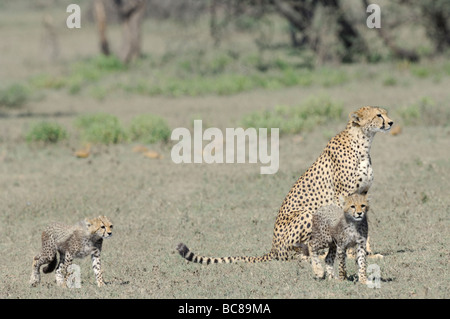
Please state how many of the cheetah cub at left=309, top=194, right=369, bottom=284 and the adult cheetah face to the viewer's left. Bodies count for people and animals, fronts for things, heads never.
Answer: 0

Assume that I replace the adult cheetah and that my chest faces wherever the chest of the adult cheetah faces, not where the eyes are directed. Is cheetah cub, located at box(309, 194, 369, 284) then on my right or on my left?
on my right

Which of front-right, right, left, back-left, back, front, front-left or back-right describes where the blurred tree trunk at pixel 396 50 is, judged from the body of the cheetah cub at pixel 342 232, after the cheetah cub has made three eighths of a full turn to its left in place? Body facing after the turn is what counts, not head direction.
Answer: front

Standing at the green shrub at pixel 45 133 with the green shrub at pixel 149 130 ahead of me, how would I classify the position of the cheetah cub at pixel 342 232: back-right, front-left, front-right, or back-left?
front-right

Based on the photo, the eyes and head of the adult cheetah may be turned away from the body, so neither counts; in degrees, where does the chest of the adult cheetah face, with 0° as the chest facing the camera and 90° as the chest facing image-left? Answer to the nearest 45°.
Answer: approximately 270°

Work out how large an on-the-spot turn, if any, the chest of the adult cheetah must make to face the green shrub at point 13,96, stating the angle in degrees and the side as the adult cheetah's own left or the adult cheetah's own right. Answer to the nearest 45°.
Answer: approximately 135° to the adult cheetah's own left

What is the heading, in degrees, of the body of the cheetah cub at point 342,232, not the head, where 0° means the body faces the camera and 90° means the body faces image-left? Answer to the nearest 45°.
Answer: approximately 315°

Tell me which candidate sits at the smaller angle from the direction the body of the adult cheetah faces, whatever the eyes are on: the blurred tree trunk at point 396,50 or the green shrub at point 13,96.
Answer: the blurred tree trunk

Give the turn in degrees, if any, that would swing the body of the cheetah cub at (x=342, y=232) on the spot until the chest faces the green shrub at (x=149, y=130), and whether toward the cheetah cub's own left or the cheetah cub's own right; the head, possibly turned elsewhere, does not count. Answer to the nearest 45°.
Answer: approximately 180°

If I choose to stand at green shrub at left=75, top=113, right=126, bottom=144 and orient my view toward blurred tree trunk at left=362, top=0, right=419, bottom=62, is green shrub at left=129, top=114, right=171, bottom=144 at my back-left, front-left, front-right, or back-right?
front-right

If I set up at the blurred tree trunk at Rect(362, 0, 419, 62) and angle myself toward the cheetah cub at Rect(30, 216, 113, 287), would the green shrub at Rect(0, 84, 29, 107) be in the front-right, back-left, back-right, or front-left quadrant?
front-right

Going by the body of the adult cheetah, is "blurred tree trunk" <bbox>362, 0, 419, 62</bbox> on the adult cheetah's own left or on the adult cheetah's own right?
on the adult cheetah's own left

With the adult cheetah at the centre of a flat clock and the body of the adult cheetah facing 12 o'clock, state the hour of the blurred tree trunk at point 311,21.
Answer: The blurred tree trunk is roughly at 9 o'clock from the adult cheetah.
